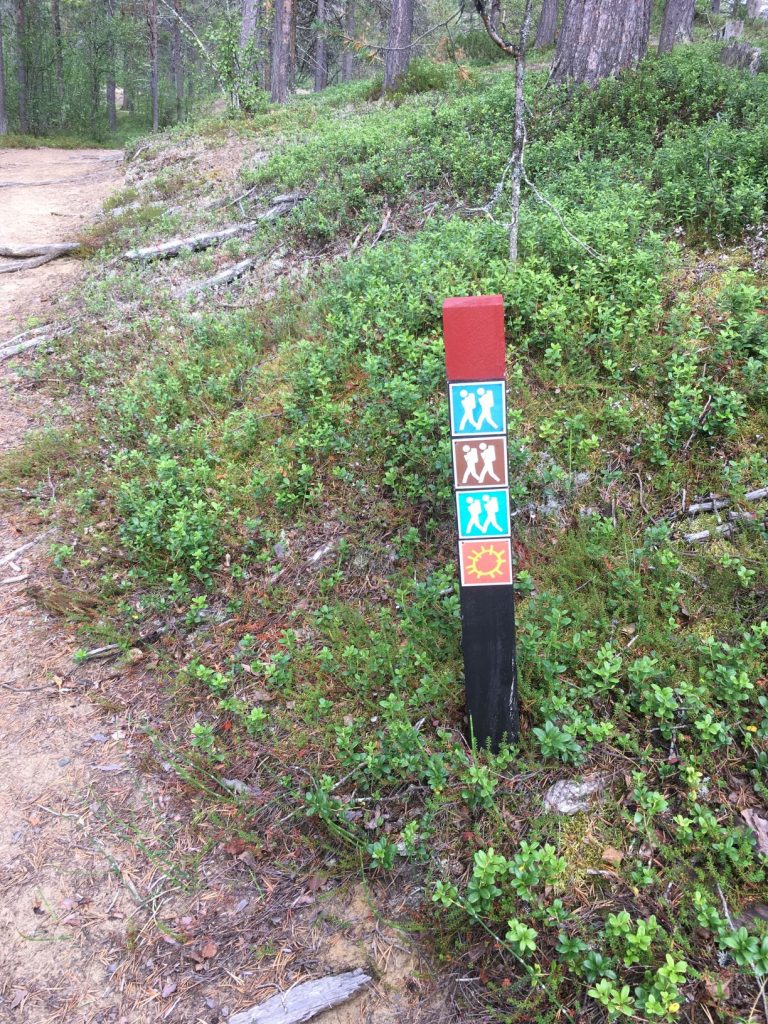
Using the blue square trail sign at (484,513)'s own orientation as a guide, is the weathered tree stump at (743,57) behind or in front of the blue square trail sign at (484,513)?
behind

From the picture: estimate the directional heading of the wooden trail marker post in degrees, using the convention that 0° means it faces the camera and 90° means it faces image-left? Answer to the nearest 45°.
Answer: approximately 0°

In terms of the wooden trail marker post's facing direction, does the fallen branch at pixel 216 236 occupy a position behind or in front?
behind

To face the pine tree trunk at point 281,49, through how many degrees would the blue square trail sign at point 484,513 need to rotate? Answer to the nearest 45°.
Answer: approximately 180°

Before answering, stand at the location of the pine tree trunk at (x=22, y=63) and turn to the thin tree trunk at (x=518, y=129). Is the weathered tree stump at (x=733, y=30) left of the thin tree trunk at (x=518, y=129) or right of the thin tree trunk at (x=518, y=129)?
left

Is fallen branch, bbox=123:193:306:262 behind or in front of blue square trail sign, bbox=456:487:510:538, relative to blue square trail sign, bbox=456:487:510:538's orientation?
behind

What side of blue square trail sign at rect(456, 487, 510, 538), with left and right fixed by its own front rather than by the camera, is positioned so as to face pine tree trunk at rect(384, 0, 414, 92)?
back

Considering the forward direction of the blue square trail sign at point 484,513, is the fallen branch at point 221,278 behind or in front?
behind

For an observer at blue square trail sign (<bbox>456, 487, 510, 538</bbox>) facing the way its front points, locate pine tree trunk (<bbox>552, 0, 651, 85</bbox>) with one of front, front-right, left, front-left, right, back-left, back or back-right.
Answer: back

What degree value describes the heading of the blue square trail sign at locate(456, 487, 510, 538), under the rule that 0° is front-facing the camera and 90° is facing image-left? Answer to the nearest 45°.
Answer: approximately 0°
